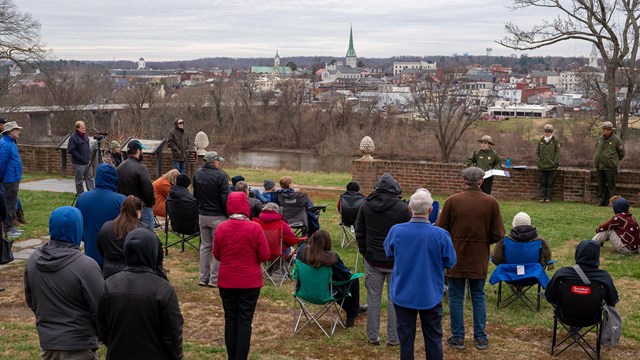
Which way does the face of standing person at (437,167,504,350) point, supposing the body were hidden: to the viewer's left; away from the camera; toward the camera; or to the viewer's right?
away from the camera

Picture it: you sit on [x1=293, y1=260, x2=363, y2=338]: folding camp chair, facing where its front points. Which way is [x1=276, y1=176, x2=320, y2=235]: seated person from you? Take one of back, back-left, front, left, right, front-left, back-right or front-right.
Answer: front-left

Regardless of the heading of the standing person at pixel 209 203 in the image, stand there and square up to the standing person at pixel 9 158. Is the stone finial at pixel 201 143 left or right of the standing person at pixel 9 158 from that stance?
right

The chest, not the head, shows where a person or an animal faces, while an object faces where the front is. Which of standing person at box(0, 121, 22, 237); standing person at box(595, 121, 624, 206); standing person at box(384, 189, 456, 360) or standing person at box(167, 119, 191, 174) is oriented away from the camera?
standing person at box(384, 189, 456, 360)

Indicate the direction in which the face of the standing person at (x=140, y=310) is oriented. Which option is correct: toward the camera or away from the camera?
away from the camera

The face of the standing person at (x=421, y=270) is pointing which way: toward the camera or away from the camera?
away from the camera

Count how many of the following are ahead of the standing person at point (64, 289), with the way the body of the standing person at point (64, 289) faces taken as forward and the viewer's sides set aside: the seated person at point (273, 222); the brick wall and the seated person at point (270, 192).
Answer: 3

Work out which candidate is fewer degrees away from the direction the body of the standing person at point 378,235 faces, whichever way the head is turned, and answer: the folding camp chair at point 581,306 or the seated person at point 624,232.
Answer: the seated person

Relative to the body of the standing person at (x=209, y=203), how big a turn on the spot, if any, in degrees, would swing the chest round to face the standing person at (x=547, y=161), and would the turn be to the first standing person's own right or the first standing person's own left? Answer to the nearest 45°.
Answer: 0° — they already face them

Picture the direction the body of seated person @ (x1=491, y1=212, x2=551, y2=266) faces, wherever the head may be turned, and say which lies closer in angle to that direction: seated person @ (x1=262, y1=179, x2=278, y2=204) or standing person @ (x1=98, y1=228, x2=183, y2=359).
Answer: the seated person

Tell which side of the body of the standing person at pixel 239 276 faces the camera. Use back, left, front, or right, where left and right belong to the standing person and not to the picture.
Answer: back

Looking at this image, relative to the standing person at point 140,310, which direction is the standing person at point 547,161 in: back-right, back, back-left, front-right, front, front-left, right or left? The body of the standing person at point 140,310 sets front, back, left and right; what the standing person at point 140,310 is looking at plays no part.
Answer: front

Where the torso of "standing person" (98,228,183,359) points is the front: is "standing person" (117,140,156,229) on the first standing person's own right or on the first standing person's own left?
on the first standing person's own left

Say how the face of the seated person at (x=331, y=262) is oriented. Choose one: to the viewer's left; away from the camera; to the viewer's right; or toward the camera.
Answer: away from the camera

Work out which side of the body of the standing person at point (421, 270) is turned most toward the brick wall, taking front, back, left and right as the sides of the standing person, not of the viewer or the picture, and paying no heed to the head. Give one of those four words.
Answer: front

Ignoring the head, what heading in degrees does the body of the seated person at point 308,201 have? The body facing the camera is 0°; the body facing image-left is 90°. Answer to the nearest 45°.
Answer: approximately 225°

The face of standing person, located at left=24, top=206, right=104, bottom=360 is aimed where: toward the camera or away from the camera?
away from the camera

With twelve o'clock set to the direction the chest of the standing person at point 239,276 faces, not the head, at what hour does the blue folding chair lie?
The blue folding chair is roughly at 2 o'clock from the standing person.

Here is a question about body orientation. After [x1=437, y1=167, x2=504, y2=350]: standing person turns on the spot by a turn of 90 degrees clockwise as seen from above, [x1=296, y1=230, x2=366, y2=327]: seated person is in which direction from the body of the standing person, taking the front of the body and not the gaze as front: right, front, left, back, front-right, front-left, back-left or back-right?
back

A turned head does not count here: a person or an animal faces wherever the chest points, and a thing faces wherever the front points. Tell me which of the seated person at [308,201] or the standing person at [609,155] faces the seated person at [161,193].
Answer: the standing person
